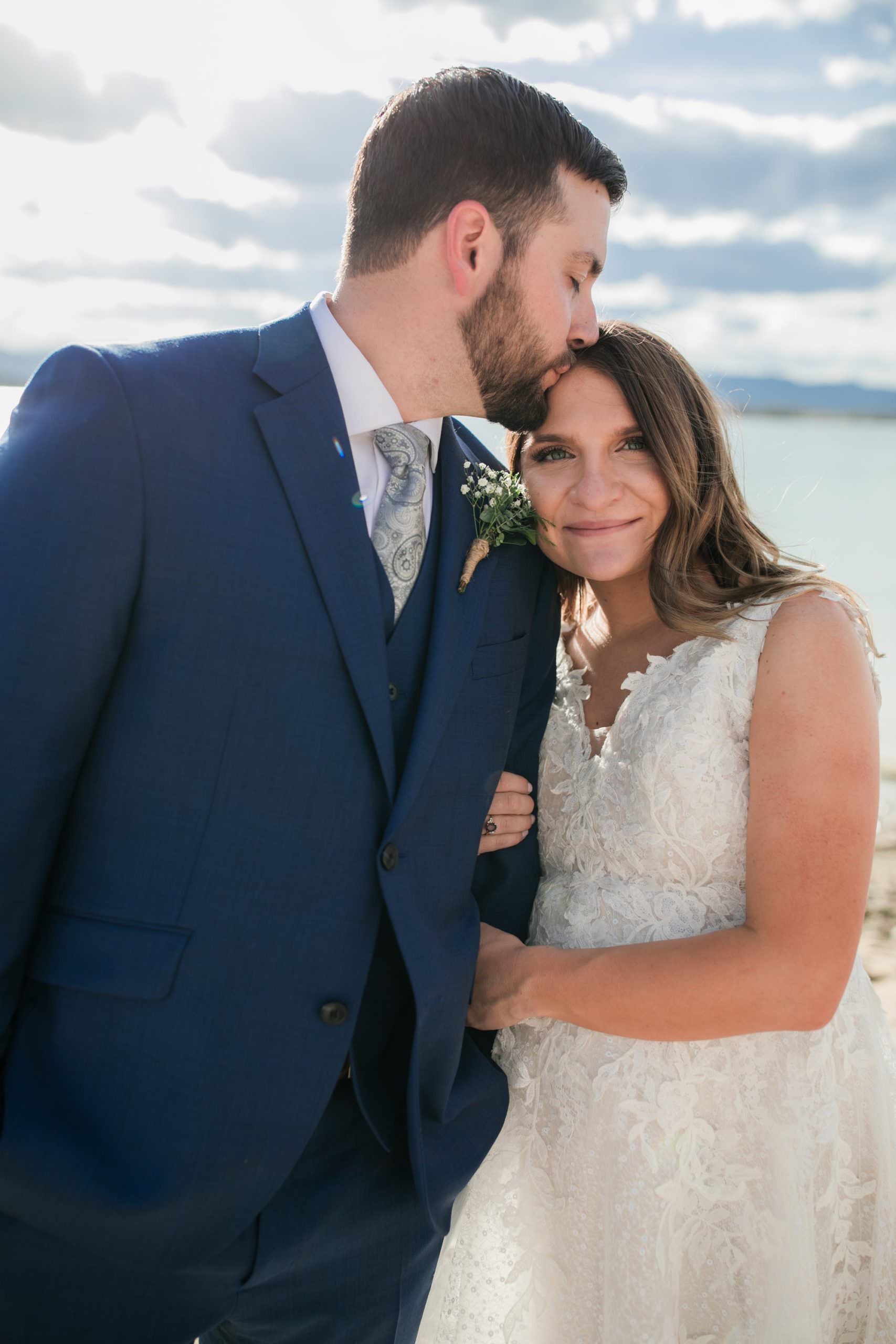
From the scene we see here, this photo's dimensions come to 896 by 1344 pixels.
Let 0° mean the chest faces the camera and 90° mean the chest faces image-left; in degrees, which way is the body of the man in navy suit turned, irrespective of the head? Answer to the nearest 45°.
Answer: approximately 315°

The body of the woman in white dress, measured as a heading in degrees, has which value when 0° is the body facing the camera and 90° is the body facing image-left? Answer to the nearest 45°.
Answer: approximately 45°

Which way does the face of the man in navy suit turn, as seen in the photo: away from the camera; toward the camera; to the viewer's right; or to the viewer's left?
to the viewer's right
